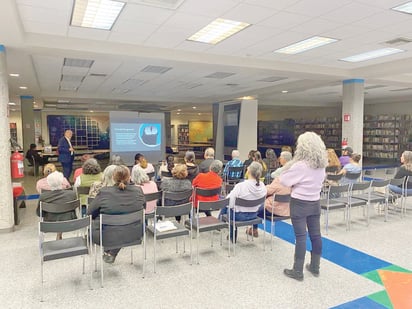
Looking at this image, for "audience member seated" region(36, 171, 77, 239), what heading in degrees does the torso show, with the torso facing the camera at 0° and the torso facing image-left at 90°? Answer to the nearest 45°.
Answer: approximately 180°

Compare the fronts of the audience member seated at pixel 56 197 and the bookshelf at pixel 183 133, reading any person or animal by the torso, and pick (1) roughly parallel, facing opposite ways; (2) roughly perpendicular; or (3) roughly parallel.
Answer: roughly parallel, facing opposite ways

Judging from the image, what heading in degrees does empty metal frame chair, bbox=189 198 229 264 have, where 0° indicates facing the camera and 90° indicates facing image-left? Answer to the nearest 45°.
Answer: approximately 135°

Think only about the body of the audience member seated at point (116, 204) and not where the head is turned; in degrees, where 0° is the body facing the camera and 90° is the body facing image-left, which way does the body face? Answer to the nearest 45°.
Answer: approximately 180°

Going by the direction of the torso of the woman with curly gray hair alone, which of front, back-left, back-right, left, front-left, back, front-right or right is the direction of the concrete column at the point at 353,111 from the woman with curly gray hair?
front-right

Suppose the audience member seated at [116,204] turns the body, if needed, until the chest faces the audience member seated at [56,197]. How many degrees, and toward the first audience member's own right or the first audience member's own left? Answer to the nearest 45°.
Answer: approximately 45° to the first audience member's own left

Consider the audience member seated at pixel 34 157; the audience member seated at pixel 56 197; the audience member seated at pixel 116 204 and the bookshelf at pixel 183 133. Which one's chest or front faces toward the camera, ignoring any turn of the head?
the bookshelf

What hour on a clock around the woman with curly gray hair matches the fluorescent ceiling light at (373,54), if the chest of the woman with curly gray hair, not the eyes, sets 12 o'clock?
The fluorescent ceiling light is roughly at 2 o'clock from the woman with curly gray hair.

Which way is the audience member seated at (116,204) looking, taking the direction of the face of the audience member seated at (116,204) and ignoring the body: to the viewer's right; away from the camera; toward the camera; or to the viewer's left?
away from the camera

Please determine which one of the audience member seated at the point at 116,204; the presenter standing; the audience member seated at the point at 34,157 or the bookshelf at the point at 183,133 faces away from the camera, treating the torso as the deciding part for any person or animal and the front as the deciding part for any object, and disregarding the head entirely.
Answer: the audience member seated at the point at 116,204

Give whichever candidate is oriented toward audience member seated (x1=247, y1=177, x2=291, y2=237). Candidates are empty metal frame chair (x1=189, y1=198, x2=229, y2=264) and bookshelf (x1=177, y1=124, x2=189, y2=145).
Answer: the bookshelf

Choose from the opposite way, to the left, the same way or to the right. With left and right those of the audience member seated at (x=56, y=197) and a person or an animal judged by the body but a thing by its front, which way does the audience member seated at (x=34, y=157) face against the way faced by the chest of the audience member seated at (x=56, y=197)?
to the right

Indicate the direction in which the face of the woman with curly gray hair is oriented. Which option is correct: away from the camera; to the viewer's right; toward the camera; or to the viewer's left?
away from the camera

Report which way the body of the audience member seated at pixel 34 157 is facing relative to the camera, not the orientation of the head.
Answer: to the viewer's right

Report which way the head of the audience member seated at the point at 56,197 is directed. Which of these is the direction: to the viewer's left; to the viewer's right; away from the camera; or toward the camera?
away from the camera

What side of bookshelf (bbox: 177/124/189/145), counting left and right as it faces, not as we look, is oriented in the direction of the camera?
front
